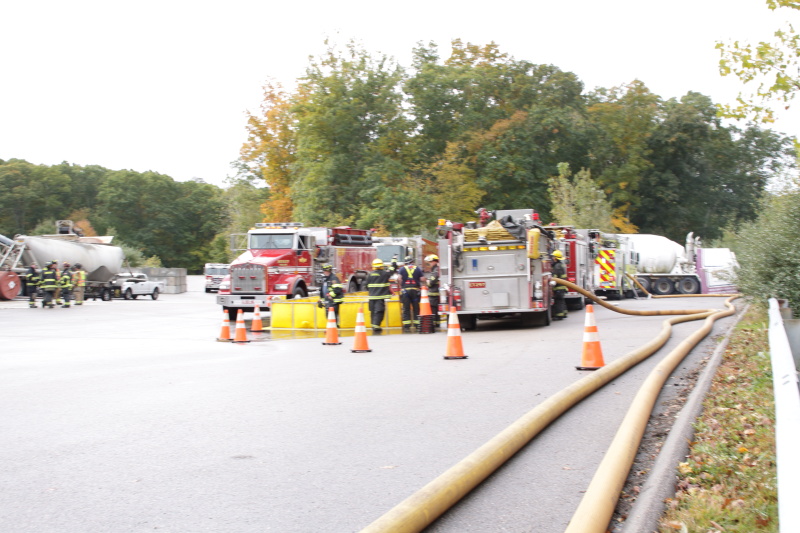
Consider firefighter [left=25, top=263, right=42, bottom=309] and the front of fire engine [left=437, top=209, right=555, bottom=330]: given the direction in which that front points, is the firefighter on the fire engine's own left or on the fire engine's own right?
on the fire engine's own left

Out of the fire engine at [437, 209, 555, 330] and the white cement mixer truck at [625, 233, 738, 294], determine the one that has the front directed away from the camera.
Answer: the fire engine

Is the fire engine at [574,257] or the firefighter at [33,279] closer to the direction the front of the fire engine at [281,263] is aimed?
the firefighter

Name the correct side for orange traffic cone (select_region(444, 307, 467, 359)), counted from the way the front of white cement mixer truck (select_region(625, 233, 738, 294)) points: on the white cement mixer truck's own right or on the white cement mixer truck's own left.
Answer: on the white cement mixer truck's own right

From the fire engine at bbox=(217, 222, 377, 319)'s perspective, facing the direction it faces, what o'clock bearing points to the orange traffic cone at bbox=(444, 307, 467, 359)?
The orange traffic cone is roughly at 10 o'clock from the fire engine.

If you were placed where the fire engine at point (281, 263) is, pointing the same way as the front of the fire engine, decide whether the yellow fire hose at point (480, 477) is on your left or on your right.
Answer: on your left

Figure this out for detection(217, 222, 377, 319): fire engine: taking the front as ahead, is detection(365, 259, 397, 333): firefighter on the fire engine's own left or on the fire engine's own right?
on the fire engine's own left

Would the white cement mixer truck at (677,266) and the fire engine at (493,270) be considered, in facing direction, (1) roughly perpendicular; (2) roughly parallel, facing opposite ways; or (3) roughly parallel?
roughly perpendicular

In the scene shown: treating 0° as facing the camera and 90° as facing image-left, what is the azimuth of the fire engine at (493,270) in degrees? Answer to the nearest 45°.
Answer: approximately 180°

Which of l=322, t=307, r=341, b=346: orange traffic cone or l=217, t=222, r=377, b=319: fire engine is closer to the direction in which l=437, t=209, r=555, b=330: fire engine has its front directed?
the fire engine

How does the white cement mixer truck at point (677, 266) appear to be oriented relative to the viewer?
to the viewer's right

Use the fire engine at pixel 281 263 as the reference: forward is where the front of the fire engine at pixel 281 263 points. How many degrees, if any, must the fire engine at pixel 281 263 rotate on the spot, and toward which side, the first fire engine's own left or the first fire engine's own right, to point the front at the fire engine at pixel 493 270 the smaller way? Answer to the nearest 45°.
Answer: approximately 90° to the first fire engine's own left

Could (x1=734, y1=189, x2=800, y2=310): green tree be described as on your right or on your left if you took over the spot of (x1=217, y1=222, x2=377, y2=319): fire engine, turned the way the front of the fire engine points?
on your left

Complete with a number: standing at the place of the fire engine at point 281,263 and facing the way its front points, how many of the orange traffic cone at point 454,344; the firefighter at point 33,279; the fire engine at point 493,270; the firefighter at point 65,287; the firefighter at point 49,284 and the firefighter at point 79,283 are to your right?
4

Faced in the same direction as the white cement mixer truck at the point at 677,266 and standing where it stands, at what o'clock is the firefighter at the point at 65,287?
The firefighter is roughly at 5 o'clock from the white cement mixer truck.

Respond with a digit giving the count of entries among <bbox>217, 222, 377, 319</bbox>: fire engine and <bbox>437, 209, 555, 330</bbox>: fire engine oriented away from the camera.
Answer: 1

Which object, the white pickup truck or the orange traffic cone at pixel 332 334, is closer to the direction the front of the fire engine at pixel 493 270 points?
the white pickup truck

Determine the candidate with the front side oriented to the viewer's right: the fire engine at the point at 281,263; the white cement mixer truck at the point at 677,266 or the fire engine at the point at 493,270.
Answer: the white cement mixer truck

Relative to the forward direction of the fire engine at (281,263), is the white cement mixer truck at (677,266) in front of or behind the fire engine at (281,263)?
behind
